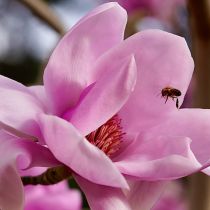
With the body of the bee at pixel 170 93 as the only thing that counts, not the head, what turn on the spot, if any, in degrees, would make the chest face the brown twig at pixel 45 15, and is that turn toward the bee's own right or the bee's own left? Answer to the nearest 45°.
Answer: approximately 45° to the bee's own right

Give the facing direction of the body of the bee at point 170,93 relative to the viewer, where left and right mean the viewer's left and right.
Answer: facing to the left of the viewer

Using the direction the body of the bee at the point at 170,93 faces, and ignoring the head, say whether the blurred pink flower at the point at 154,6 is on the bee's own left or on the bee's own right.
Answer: on the bee's own right
